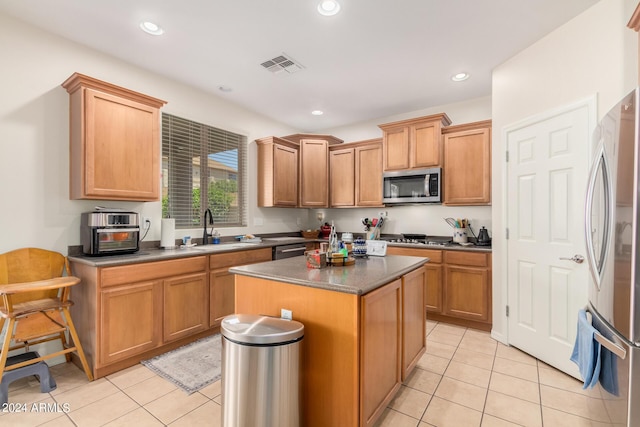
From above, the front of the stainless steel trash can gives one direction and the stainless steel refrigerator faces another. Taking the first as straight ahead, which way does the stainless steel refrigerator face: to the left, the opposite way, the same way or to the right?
to the right

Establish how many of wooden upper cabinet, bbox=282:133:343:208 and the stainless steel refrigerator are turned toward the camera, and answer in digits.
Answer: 1

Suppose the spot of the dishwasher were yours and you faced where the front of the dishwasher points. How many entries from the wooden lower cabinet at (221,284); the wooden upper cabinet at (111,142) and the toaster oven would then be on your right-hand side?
3

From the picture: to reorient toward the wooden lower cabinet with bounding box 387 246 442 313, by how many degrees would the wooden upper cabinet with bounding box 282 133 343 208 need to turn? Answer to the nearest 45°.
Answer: approximately 45° to its left

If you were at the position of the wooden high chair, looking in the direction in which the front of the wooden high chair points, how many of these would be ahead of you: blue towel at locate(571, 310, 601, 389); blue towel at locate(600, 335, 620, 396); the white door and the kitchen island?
4
